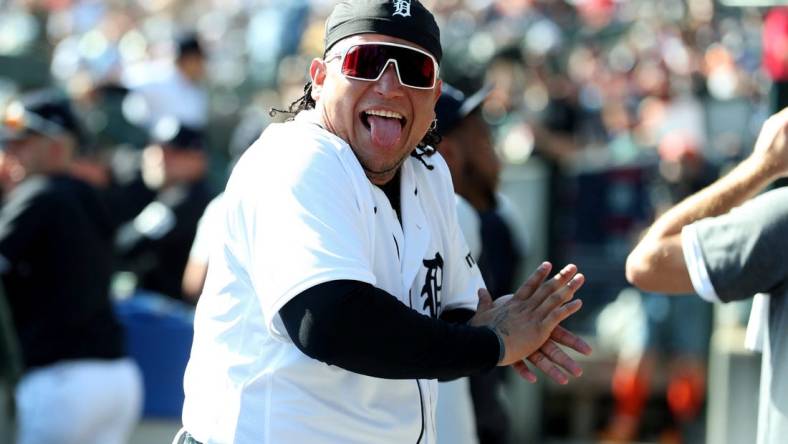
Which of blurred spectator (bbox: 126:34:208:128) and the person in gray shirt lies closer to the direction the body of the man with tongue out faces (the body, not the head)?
the person in gray shirt

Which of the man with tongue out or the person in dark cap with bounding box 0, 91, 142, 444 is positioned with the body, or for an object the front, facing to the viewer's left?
the person in dark cap

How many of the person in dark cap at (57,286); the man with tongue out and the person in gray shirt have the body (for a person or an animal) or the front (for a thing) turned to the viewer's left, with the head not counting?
2

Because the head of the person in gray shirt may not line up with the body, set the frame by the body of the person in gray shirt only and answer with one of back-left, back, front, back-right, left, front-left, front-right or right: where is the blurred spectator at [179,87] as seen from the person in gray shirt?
front-right

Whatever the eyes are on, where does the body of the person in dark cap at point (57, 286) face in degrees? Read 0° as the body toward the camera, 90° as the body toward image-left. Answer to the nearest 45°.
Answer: approximately 90°

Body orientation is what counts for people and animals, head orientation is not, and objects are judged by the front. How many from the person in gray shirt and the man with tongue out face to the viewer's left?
1

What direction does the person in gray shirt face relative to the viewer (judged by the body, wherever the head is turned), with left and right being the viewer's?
facing to the left of the viewer

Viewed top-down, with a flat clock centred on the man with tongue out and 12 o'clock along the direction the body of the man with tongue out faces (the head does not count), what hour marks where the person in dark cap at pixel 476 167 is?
The person in dark cap is roughly at 8 o'clock from the man with tongue out.

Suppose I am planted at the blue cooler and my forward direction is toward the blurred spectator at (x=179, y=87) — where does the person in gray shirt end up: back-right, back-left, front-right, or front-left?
back-right
